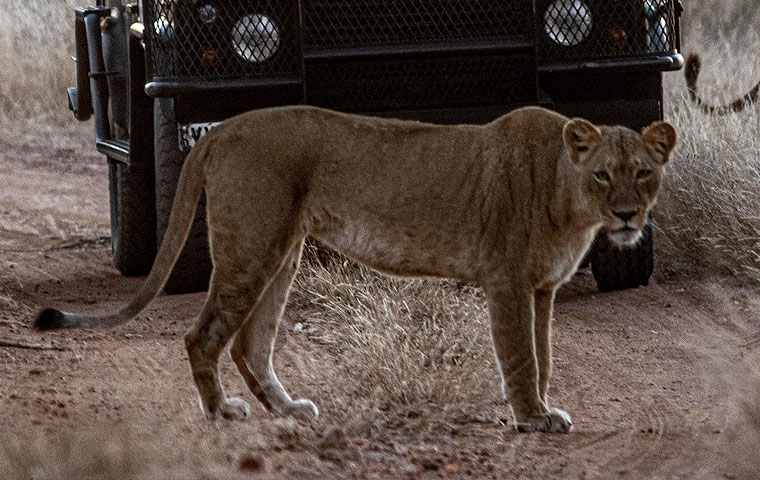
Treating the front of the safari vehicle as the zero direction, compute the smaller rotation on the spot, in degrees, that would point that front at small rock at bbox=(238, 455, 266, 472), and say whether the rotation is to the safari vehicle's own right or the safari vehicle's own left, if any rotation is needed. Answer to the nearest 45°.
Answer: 0° — it already faces it

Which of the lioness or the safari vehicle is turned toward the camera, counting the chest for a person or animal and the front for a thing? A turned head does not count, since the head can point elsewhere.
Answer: the safari vehicle

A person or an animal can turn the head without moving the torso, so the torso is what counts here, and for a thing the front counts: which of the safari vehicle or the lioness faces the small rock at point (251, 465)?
the safari vehicle

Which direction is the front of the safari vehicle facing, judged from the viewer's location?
facing the viewer

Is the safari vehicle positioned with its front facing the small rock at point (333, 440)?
yes

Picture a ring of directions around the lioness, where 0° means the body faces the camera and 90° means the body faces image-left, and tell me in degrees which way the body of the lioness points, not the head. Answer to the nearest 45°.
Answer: approximately 270°

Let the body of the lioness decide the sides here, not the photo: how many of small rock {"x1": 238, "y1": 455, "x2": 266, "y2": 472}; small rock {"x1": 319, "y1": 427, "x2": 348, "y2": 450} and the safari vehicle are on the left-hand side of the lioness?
1

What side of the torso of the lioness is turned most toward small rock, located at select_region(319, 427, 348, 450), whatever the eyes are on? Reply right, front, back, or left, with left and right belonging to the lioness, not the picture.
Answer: right

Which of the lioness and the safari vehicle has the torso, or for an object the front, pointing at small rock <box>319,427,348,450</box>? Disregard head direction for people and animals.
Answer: the safari vehicle

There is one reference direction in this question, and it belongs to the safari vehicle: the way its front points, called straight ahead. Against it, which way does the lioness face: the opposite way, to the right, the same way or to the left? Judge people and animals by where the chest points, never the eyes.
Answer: to the left

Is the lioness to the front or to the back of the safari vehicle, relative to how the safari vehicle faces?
to the front

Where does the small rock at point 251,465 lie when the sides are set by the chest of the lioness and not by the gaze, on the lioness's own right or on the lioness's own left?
on the lioness's own right

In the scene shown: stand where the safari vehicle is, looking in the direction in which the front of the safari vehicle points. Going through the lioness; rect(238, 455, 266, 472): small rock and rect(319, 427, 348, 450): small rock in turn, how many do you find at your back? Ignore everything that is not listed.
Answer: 0

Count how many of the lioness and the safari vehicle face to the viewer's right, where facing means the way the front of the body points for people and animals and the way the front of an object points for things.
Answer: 1
